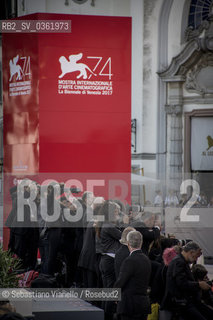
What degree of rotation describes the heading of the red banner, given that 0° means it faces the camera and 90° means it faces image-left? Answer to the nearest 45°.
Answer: approximately 0°

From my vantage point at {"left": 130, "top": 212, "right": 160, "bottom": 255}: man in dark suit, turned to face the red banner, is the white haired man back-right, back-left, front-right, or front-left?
back-left

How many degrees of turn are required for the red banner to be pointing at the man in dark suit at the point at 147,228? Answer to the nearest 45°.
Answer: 0° — it already faces them

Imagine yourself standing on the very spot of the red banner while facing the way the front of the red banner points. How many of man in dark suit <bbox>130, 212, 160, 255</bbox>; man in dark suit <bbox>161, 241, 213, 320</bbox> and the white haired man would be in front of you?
3

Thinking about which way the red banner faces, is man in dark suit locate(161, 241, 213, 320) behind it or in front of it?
in front

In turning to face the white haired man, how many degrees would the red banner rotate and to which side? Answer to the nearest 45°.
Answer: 0° — it already faces them
